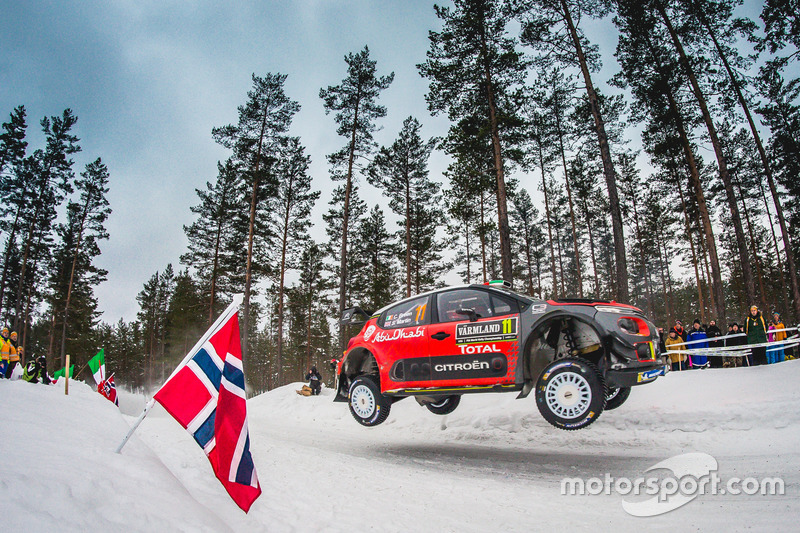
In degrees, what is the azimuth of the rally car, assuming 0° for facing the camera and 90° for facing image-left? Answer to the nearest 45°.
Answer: approximately 315°

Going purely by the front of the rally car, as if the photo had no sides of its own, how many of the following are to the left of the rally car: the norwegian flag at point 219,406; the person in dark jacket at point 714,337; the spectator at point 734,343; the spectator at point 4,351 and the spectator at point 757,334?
3

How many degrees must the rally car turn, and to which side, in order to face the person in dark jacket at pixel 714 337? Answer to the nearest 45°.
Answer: approximately 90° to its left

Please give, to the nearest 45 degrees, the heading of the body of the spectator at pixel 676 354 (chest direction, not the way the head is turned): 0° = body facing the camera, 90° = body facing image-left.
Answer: approximately 45°

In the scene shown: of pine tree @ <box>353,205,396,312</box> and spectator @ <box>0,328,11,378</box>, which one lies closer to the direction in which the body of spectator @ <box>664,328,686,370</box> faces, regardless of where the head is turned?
the spectator

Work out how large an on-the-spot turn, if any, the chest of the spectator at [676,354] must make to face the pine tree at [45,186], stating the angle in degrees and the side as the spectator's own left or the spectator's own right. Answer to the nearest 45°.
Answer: approximately 45° to the spectator's own right

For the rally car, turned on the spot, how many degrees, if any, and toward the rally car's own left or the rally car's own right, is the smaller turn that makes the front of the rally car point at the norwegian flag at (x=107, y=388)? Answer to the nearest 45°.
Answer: approximately 180°

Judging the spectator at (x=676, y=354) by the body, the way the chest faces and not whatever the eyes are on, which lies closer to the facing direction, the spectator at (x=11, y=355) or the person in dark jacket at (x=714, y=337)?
the spectator

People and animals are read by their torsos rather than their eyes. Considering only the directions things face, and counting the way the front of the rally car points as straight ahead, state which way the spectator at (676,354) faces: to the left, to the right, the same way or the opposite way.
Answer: to the right
